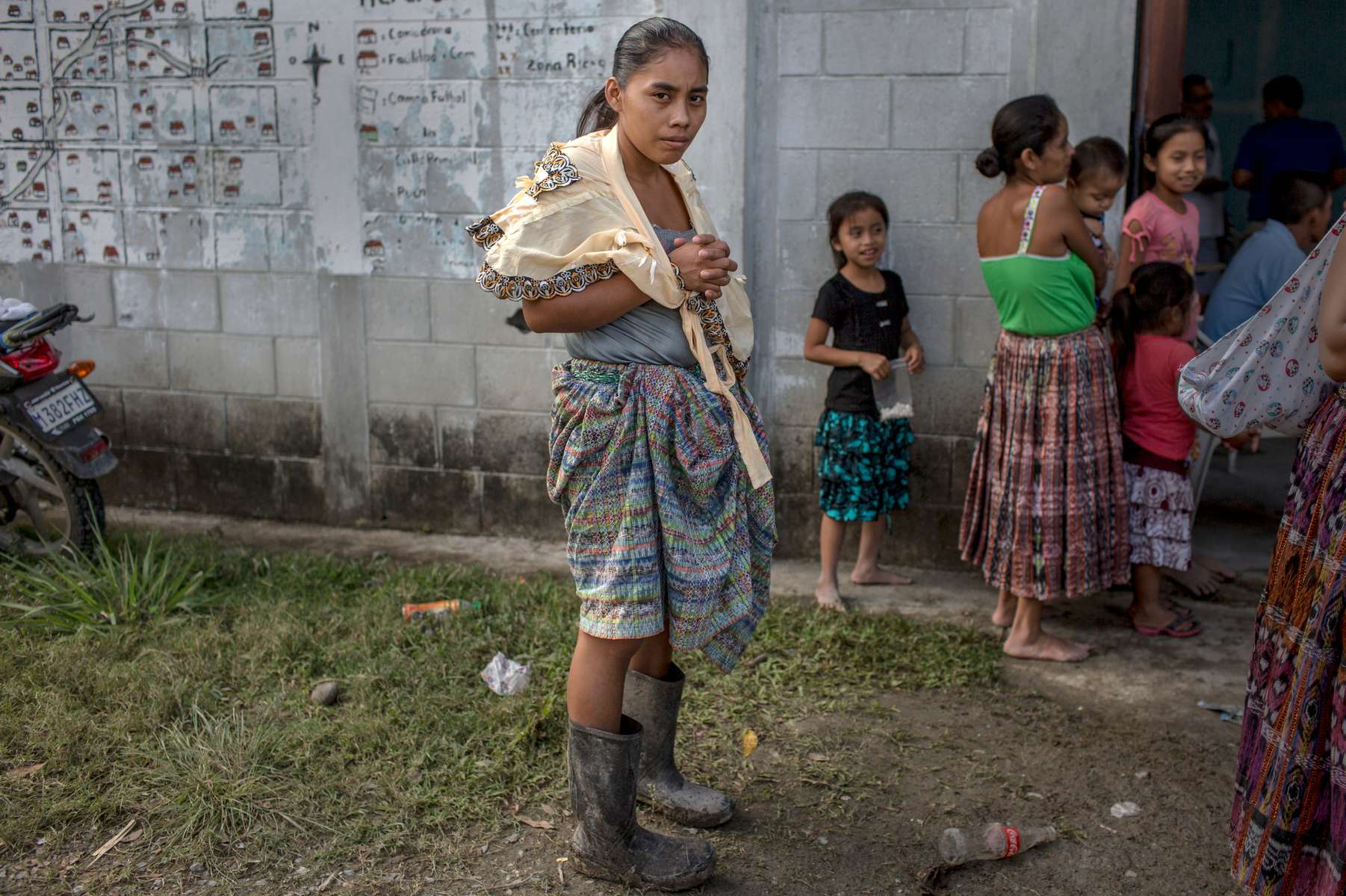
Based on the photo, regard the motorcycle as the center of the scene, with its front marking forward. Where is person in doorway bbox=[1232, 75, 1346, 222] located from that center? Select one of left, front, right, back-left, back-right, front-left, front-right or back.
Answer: back-right

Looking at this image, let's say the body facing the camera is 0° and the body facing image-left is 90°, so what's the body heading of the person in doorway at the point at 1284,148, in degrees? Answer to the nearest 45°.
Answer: approximately 180°

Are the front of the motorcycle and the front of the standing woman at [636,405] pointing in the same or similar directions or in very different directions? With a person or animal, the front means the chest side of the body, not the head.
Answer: very different directions

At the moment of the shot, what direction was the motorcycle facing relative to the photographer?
facing away from the viewer and to the left of the viewer

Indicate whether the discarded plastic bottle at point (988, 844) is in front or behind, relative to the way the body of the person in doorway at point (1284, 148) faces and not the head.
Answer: behind
